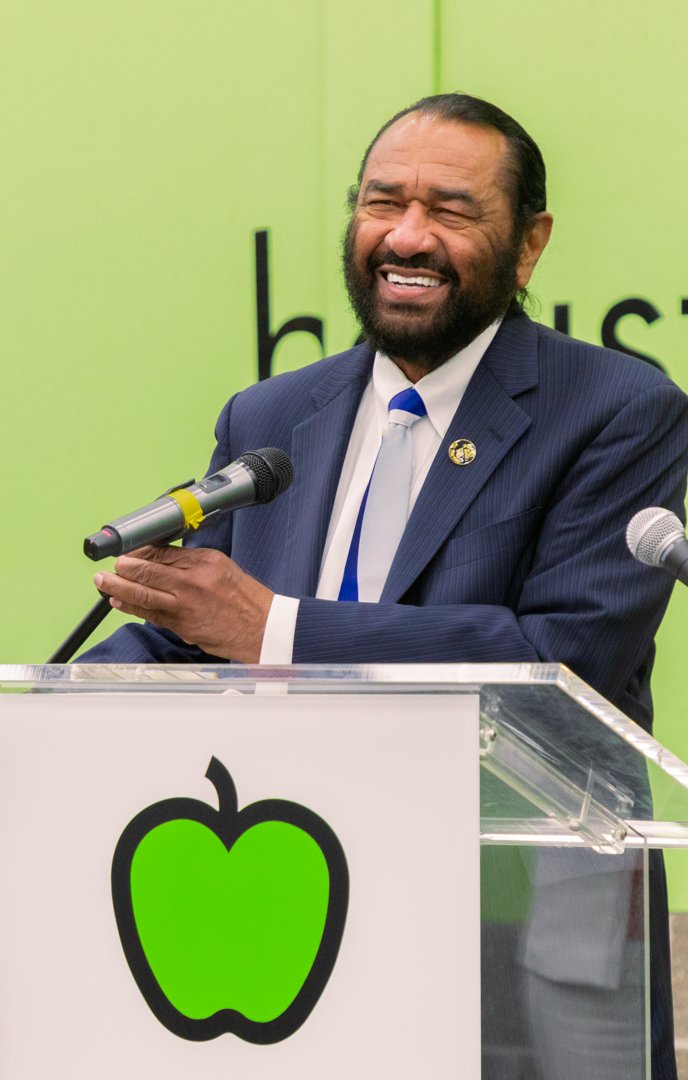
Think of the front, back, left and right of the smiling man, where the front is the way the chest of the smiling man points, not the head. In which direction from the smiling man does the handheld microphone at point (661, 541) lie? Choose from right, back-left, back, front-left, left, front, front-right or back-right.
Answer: front-left

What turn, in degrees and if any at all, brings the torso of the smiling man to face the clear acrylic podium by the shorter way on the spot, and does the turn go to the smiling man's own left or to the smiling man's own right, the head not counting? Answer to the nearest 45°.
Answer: approximately 45° to the smiling man's own left

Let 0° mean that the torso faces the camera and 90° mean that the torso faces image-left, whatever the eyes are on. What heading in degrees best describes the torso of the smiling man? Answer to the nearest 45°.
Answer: approximately 45°
